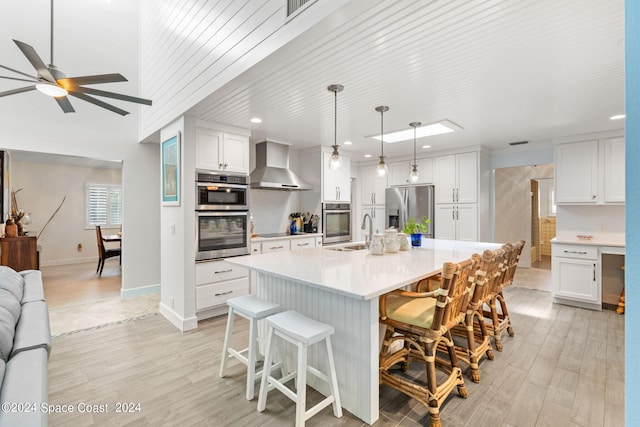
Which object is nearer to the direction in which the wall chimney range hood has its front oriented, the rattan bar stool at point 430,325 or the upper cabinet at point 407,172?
the rattan bar stool

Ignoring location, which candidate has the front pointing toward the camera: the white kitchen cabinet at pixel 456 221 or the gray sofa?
the white kitchen cabinet

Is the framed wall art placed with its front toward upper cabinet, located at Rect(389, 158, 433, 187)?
no

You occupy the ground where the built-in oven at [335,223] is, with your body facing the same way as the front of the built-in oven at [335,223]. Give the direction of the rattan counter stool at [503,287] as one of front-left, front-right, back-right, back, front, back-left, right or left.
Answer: front

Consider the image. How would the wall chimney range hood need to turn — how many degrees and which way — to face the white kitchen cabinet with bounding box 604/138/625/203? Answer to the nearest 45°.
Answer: approximately 45° to its left

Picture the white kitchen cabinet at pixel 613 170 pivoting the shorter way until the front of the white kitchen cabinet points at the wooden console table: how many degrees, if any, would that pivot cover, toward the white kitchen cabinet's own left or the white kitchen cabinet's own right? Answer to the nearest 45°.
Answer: approximately 45° to the white kitchen cabinet's own right

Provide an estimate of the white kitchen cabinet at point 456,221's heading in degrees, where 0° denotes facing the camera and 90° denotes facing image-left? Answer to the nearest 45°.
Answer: approximately 0°

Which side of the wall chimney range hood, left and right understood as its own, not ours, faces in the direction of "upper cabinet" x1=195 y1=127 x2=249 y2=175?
right

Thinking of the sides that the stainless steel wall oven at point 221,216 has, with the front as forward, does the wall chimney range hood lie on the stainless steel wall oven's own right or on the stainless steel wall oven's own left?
on the stainless steel wall oven's own left

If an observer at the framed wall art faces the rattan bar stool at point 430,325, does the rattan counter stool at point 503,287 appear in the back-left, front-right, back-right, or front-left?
front-left

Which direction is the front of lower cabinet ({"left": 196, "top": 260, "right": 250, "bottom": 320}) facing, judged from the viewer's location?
facing the viewer and to the right of the viewer

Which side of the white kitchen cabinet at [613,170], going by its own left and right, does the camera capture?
front
